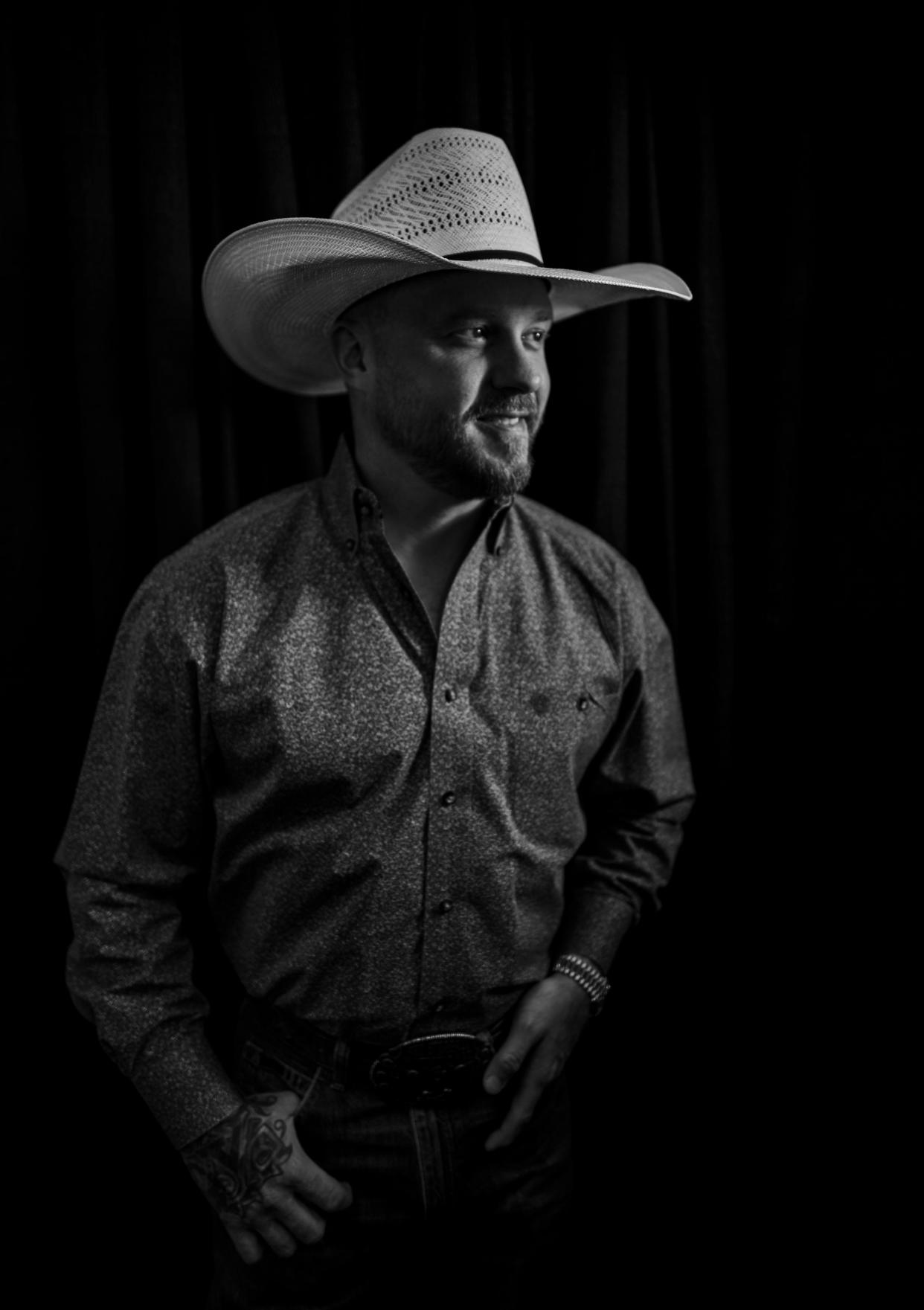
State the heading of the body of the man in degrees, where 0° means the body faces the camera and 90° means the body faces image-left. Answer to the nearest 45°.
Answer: approximately 315°
